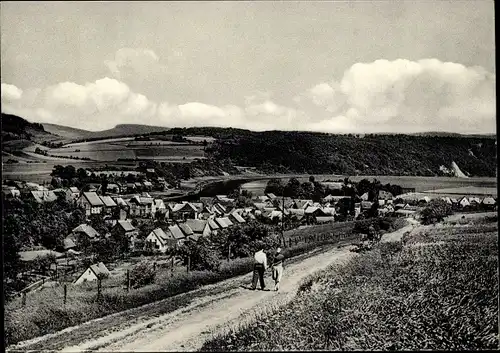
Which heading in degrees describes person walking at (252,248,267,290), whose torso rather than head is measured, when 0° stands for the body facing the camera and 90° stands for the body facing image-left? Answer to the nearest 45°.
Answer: approximately 180°

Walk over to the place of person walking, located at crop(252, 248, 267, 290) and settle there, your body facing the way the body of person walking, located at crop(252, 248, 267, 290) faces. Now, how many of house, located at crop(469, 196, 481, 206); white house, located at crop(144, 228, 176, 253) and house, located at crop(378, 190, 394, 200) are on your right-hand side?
2

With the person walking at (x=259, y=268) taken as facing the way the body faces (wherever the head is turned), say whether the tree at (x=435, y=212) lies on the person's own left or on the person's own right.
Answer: on the person's own right

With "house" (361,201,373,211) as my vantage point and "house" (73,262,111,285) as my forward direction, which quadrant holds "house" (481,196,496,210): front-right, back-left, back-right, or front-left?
back-left

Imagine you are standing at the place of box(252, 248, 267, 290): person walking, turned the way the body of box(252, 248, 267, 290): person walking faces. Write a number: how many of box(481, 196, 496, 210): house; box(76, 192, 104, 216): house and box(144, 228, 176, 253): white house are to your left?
2
